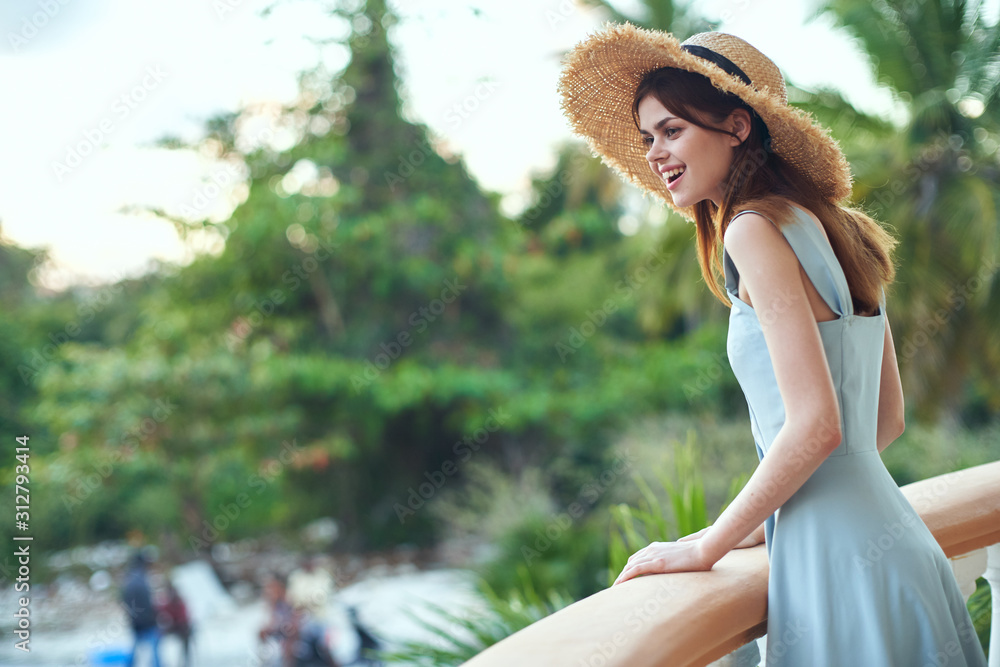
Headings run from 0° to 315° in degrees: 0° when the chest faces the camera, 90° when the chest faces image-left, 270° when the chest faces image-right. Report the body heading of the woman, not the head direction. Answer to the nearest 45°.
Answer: approximately 90°
